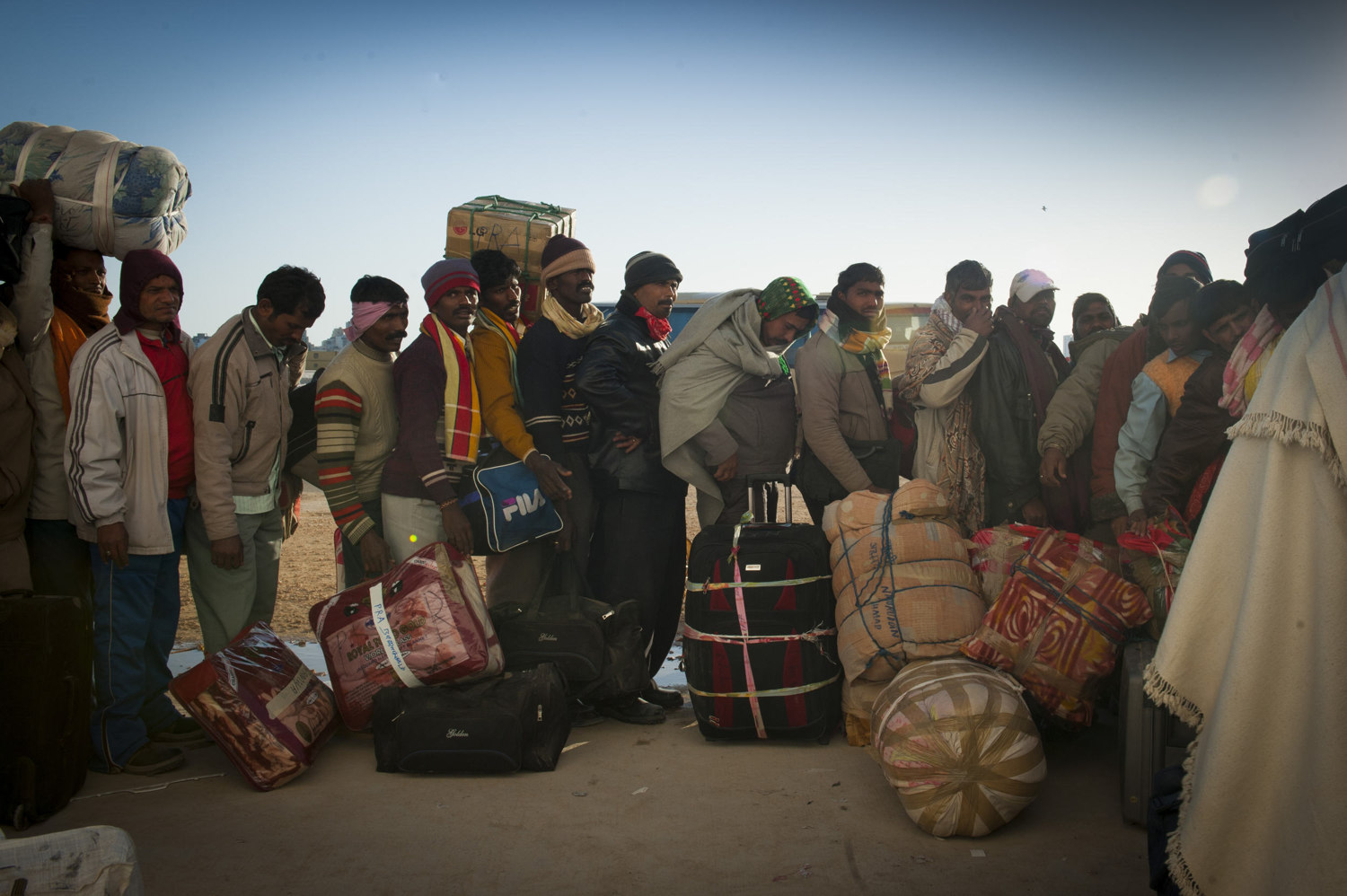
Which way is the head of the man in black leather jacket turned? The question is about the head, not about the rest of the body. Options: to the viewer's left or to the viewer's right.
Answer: to the viewer's right

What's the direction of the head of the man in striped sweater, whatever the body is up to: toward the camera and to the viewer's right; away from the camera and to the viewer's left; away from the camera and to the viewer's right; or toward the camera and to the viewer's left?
toward the camera and to the viewer's right

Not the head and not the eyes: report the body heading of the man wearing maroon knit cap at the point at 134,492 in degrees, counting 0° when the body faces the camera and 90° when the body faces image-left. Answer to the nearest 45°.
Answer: approximately 315°

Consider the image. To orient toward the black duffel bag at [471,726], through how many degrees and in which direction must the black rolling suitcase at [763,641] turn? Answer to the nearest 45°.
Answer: approximately 90° to its right

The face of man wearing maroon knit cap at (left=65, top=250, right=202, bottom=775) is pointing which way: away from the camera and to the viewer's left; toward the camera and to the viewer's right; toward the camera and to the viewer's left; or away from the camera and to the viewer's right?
toward the camera and to the viewer's right

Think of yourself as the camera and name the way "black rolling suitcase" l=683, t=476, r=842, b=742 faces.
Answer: facing the viewer

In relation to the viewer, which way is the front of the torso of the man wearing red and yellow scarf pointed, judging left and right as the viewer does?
facing the viewer and to the right of the viewer

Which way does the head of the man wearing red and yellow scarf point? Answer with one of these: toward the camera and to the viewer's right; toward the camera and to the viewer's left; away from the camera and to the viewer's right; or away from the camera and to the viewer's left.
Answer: toward the camera and to the viewer's right
